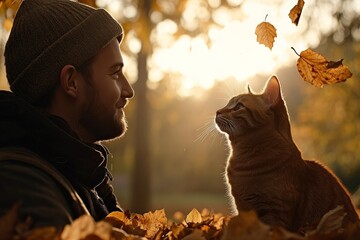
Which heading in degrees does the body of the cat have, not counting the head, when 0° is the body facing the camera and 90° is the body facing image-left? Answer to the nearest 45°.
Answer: approximately 90°

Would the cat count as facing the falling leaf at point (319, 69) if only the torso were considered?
no

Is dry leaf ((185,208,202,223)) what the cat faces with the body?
yes

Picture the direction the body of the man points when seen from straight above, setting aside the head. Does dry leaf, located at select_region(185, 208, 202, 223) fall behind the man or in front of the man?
in front

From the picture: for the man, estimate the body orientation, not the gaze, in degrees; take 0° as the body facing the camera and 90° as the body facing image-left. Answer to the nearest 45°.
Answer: approximately 270°

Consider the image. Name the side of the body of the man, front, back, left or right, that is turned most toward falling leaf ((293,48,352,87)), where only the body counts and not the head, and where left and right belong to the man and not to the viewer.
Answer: front

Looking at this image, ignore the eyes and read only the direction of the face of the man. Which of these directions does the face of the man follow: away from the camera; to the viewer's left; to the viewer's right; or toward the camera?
to the viewer's right

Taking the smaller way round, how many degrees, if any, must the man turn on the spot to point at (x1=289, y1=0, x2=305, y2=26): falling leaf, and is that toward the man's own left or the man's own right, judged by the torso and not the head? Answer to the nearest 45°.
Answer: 0° — they already face it

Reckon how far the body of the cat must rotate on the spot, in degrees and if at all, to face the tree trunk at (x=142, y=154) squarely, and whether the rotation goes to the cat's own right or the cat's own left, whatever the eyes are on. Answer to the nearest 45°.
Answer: approximately 90° to the cat's own right

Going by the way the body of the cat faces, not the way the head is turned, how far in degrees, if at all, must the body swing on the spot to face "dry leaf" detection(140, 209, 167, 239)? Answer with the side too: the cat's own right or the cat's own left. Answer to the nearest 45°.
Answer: approximately 45° to the cat's own left
